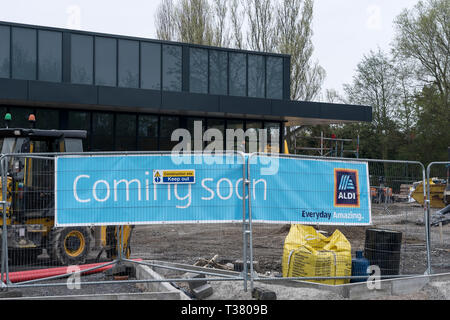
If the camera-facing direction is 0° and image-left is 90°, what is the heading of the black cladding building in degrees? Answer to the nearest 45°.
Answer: approximately 315°

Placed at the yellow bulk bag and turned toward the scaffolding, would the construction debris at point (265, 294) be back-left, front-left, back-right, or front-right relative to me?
back-left

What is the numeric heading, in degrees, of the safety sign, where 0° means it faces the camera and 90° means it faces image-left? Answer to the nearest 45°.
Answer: approximately 0°

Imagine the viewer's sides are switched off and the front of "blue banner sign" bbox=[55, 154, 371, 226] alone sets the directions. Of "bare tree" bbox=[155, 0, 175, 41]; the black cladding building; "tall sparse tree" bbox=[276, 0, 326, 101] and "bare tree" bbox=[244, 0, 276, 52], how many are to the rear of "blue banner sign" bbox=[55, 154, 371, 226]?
4

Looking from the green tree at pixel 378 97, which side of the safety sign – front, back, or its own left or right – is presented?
back

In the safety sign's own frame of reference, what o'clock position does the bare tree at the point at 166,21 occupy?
The bare tree is roughly at 6 o'clock from the safety sign.

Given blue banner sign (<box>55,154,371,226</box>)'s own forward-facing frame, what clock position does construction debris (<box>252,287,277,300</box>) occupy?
The construction debris is roughly at 10 o'clock from the blue banner sign.

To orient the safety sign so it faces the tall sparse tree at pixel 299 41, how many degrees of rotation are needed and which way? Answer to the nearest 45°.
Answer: approximately 180°
